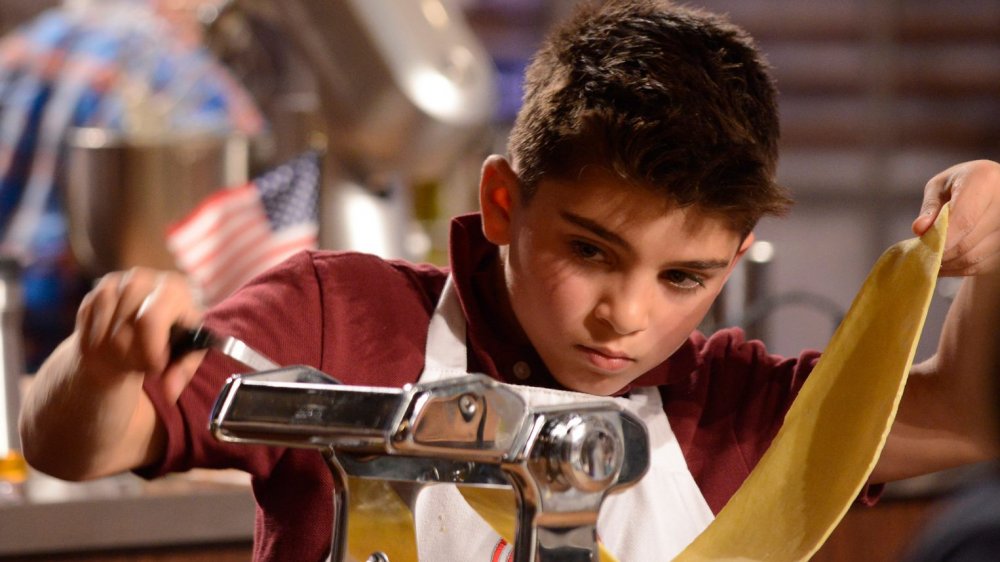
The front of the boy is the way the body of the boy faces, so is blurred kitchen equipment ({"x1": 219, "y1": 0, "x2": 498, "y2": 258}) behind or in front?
behind

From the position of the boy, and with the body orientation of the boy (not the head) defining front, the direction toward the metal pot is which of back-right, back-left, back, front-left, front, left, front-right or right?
back-right

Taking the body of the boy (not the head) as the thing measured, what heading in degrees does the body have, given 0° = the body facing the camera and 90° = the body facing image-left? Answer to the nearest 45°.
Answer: approximately 0°

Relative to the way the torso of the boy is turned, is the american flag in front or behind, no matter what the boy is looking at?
behind

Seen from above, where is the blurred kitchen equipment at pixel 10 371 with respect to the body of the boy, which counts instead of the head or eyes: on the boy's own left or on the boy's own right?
on the boy's own right
